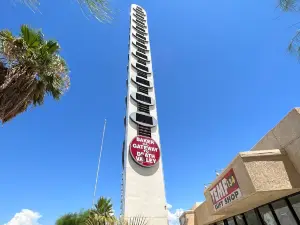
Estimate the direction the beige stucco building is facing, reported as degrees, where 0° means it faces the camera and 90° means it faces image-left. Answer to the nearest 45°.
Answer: approximately 45°

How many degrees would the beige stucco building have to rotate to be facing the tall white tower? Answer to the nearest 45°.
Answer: approximately 90° to its right

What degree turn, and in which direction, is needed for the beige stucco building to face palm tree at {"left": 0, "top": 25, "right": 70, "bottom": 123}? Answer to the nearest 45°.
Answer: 0° — it already faces it

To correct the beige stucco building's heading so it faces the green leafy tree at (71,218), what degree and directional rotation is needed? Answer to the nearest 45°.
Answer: approximately 90° to its right
